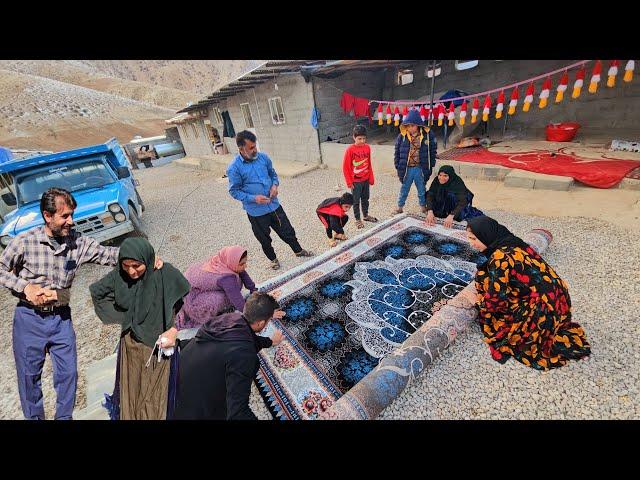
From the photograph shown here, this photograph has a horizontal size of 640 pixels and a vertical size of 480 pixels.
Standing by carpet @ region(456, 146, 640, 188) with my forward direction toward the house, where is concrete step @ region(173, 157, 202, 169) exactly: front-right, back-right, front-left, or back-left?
front-left

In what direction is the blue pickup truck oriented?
toward the camera

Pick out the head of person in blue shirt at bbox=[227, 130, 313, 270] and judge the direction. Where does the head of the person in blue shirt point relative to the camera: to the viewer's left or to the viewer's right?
to the viewer's right

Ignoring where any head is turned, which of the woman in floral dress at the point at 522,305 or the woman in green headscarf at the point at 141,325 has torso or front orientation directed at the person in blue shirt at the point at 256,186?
the woman in floral dress

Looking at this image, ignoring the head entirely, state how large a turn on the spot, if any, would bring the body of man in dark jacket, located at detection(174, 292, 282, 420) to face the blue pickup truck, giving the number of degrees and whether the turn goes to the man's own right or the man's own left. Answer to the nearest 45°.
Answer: approximately 45° to the man's own left

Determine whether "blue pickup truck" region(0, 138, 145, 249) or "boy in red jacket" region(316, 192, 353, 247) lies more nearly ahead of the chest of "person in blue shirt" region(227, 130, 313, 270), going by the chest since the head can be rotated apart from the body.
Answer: the boy in red jacket

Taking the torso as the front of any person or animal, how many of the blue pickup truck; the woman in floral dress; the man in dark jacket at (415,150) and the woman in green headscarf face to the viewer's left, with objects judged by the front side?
1

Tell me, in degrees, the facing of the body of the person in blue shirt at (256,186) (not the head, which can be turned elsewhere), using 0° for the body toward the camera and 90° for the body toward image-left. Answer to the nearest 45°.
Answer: approximately 315°

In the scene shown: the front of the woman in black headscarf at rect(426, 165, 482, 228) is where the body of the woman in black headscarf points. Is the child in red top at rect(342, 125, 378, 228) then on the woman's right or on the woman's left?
on the woman's right

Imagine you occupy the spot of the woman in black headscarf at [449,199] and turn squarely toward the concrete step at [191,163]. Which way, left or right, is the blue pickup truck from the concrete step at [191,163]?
left

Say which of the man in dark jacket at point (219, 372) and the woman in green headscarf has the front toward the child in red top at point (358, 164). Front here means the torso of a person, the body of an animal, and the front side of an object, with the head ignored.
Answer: the man in dark jacket

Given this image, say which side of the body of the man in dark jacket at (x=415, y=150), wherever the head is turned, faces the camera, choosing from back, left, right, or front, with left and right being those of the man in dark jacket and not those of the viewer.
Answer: front

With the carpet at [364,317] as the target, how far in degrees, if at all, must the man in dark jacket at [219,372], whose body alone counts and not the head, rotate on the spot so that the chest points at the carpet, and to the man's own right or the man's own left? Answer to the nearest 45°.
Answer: approximately 45° to the man's own right

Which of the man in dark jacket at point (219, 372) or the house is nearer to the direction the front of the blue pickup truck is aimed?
the man in dark jacket
